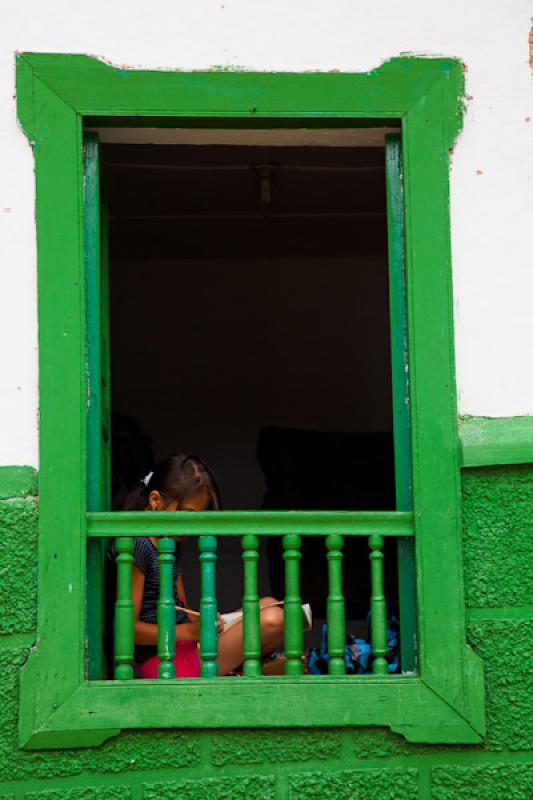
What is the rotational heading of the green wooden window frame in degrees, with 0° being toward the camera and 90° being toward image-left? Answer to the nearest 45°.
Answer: approximately 0°
